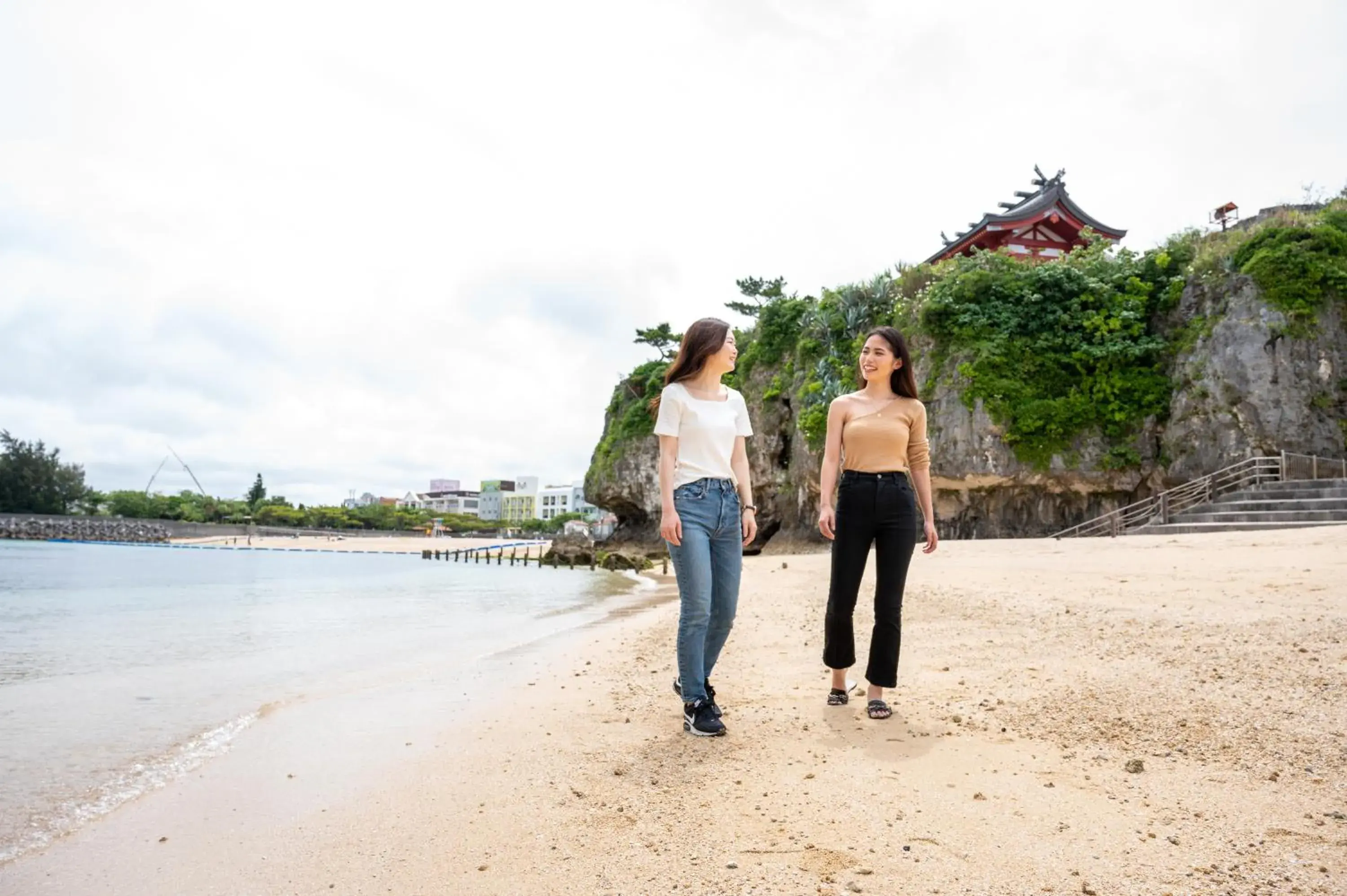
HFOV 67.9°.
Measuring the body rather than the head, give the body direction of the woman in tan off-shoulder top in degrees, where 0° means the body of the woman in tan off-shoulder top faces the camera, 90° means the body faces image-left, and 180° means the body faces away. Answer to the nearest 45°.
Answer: approximately 0°

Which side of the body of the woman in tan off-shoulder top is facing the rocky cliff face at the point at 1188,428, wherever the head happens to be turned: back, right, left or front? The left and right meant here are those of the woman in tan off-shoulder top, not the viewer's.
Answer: back

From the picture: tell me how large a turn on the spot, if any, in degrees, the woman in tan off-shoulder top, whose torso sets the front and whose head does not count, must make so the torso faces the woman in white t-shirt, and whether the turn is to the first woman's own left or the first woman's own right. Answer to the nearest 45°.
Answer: approximately 45° to the first woman's own right

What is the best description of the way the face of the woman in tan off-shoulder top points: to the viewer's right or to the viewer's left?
to the viewer's left

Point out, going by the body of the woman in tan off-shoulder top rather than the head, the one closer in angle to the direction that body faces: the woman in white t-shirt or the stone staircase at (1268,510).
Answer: the woman in white t-shirt

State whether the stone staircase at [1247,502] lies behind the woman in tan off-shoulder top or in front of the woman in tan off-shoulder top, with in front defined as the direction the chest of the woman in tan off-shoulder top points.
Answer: behind

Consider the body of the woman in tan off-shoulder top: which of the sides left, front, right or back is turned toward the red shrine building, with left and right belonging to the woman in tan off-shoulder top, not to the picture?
back

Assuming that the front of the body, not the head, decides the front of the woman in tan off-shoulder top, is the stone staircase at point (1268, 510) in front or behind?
behind
